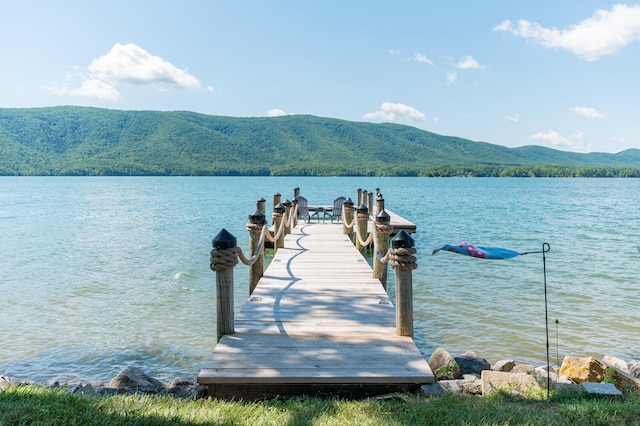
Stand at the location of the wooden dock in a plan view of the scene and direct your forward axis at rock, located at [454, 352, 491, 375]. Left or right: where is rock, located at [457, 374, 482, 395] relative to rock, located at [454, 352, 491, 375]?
right
